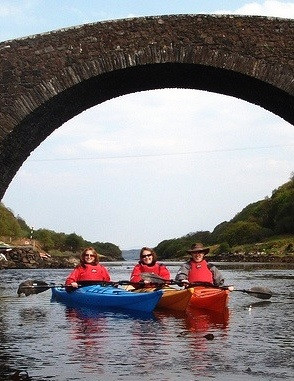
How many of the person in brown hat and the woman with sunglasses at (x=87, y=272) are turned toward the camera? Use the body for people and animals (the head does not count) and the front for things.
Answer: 2

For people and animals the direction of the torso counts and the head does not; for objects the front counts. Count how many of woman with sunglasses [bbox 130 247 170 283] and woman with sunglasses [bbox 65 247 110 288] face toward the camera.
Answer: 2

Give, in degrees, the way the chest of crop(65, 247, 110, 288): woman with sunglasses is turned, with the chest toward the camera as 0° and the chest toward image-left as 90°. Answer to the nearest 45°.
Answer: approximately 0°

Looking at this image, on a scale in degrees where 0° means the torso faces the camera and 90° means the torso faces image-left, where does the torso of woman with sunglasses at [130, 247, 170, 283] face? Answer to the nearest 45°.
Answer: approximately 0°

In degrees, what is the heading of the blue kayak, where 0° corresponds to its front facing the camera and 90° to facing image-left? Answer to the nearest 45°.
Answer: approximately 315°

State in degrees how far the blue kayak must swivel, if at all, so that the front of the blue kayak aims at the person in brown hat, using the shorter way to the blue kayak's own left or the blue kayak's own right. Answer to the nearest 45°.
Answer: approximately 45° to the blue kayak's own left
